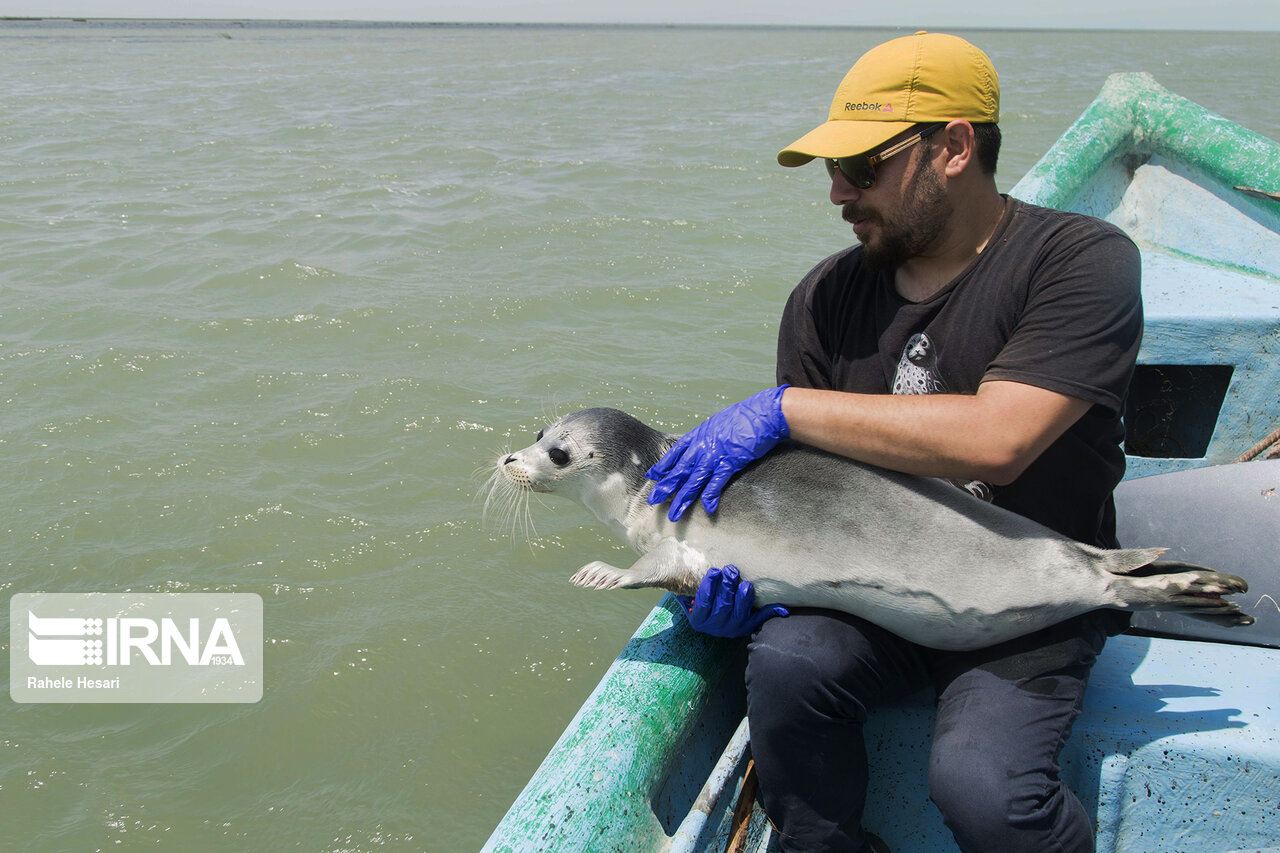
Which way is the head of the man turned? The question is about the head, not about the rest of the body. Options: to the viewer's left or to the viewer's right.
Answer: to the viewer's left

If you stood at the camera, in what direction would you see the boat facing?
facing away from the viewer

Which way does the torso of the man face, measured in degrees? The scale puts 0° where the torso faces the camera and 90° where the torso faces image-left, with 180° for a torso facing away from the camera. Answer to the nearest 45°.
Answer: approximately 45°
